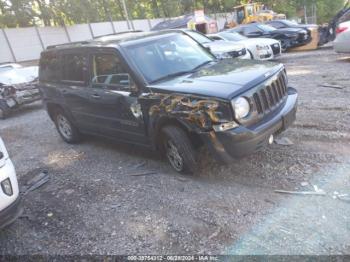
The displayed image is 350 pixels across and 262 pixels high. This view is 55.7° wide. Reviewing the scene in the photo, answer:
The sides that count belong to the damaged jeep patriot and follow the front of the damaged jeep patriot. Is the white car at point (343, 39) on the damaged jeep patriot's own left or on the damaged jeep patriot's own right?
on the damaged jeep patriot's own left

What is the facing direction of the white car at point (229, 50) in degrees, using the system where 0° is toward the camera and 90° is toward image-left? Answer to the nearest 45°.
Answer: approximately 315°

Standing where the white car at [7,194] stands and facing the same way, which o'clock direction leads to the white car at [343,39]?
the white car at [343,39] is roughly at 10 o'clock from the white car at [7,194].

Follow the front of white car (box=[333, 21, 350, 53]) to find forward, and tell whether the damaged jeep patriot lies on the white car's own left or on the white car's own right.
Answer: on the white car's own right

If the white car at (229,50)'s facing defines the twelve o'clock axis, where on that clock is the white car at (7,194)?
the white car at (7,194) is roughly at 2 o'clock from the white car at (229,50).
